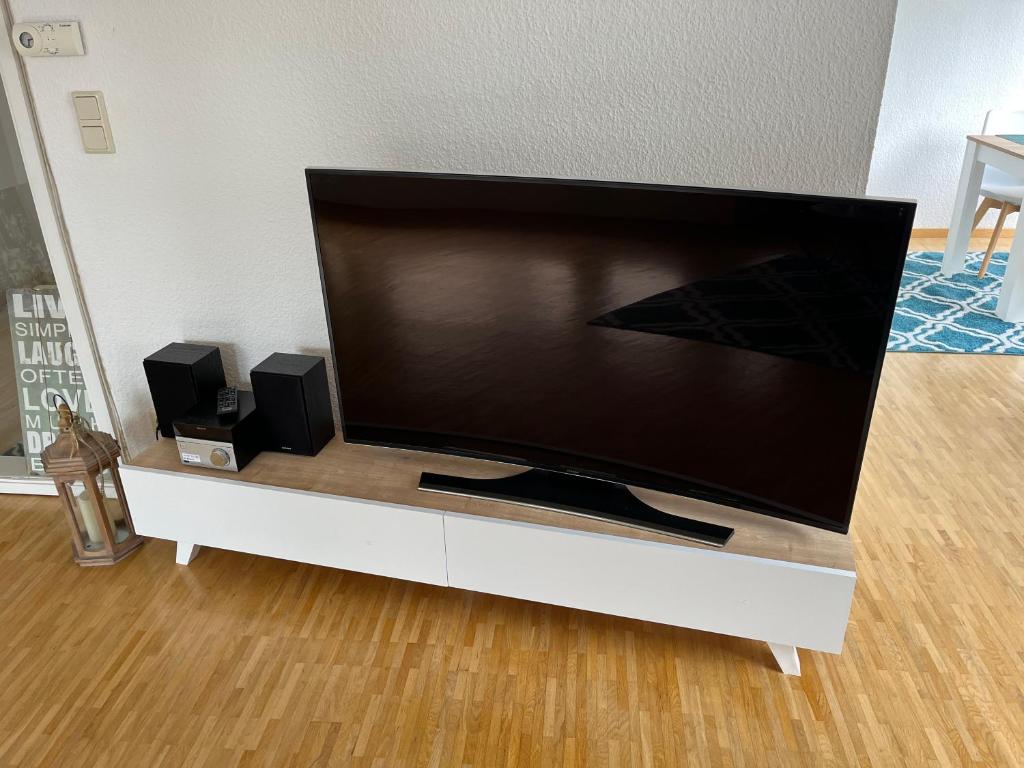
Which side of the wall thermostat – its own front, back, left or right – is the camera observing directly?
front

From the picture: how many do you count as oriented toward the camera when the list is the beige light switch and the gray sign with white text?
2

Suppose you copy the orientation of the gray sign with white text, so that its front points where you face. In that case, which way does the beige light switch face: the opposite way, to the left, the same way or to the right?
the same way

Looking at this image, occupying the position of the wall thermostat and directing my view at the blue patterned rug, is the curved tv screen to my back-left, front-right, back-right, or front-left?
front-right

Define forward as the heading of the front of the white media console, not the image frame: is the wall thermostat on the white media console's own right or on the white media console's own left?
on the white media console's own right

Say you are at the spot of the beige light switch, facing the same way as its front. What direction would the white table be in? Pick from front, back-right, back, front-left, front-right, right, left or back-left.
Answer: left

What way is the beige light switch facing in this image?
toward the camera

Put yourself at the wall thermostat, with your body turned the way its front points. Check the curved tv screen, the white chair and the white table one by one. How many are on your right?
0

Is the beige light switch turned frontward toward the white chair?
no

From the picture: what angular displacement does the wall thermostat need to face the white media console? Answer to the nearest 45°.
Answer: approximately 45° to its left

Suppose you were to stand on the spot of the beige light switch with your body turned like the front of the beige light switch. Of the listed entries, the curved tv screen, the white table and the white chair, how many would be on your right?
0

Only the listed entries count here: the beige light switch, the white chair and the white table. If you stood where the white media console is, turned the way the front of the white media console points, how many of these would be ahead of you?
0

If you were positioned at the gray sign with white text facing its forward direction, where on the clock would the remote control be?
The remote control is roughly at 11 o'clock from the gray sign with white text.

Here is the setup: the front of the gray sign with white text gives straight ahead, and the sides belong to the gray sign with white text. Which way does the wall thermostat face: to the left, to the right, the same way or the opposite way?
the same way

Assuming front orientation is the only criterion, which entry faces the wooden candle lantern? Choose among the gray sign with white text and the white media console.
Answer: the gray sign with white text
